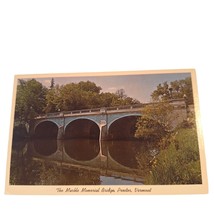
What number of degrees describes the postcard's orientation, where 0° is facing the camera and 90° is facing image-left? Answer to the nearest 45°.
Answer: approximately 0°
